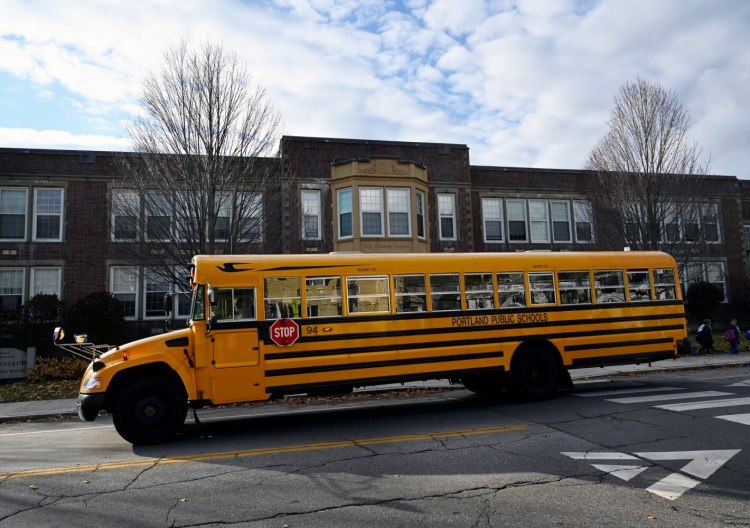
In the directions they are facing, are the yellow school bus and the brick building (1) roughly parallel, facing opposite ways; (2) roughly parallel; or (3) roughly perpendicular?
roughly perpendicular

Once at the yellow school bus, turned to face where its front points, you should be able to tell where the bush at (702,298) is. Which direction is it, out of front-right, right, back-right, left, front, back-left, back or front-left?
back-right

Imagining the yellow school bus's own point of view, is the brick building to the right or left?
on its right

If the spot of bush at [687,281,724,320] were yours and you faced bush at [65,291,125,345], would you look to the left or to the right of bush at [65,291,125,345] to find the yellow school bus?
left

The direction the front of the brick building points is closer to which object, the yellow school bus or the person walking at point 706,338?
the yellow school bus

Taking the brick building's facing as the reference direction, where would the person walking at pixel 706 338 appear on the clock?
The person walking is roughly at 9 o'clock from the brick building.

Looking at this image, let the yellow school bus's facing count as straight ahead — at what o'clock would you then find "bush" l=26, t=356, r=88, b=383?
The bush is roughly at 1 o'clock from the yellow school bus.

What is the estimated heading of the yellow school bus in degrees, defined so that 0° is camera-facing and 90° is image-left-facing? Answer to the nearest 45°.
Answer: approximately 90°

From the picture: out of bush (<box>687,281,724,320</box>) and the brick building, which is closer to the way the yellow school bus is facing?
the brick building

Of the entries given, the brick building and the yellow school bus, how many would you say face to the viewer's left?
1
